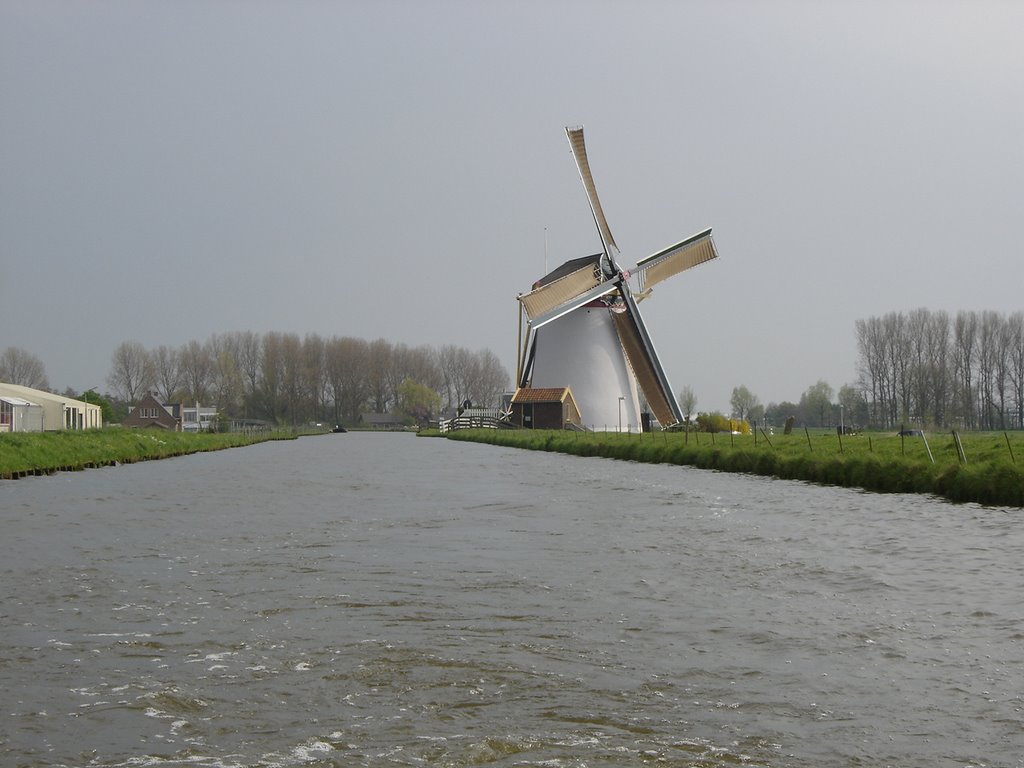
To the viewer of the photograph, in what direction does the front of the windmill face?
facing the viewer and to the right of the viewer
